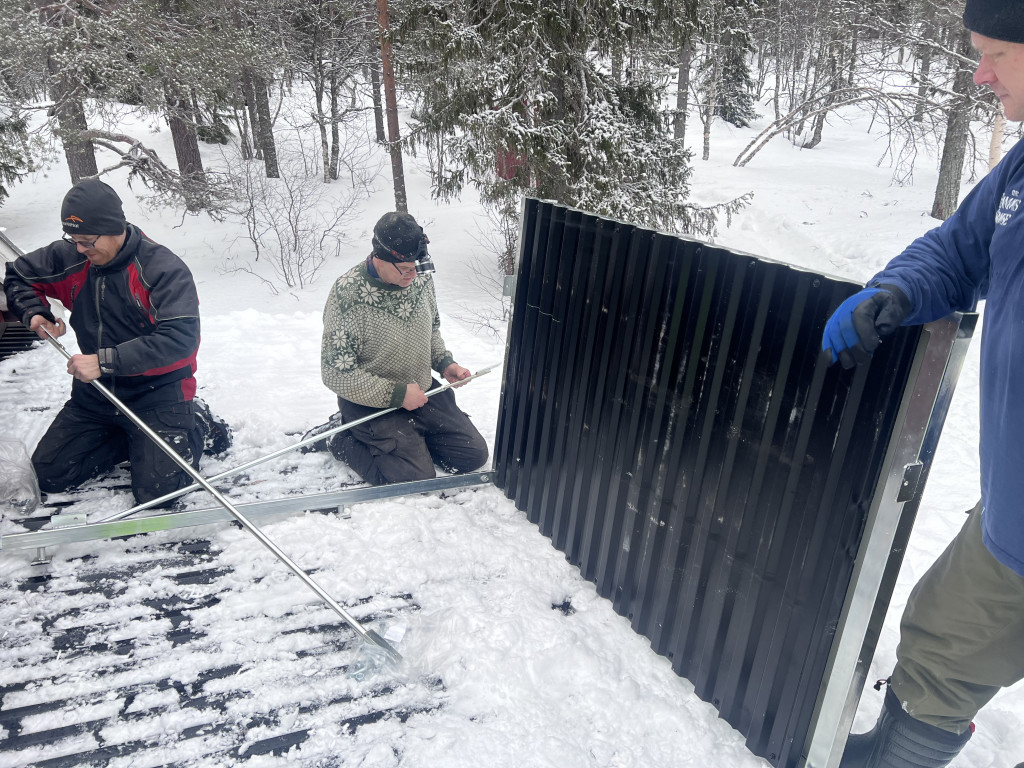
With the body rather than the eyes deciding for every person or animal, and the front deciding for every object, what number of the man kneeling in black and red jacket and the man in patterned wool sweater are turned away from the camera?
0

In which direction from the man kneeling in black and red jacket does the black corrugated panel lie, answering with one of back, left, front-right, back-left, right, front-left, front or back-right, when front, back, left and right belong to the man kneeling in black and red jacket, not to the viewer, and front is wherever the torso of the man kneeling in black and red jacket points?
left

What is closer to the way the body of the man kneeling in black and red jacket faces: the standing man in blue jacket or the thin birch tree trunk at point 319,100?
the standing man in blue jacket

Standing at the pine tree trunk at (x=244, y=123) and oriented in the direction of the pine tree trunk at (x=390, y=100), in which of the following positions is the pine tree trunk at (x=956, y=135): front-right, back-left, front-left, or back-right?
front-left

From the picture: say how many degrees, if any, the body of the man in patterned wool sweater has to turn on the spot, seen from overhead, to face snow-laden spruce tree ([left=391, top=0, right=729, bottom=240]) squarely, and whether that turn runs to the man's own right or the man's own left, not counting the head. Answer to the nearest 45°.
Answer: approximately 135° to the man's own left

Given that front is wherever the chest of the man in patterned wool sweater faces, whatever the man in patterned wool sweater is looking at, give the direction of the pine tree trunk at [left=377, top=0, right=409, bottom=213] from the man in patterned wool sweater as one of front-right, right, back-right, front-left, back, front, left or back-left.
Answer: back-left

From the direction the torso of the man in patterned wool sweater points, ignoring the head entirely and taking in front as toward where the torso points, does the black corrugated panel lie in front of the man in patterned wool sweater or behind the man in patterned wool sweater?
in front

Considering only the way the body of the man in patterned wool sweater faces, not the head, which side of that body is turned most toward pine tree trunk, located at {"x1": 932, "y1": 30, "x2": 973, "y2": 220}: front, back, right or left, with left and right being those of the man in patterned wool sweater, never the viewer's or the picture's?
left

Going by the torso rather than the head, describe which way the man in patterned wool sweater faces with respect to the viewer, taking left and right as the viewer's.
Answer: facing the viewer and to the right of the viewer
